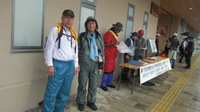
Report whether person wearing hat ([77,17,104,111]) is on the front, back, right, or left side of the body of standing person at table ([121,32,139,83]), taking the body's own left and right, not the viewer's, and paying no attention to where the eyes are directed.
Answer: right

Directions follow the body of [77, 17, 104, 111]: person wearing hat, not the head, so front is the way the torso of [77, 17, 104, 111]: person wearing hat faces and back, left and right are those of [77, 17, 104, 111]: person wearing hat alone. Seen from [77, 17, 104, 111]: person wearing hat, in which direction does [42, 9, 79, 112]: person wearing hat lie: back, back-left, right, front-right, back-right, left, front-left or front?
front-right

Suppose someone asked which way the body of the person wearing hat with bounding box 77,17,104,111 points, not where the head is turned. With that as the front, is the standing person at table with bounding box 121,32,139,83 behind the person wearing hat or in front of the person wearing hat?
behind

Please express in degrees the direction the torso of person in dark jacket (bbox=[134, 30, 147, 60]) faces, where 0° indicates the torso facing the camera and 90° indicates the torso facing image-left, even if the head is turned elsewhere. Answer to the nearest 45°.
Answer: approximately 315°

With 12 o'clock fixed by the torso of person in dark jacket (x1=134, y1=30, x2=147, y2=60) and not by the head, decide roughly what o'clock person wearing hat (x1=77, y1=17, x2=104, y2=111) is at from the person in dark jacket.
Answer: The person wearing hat is roughly at 2 o'clock from the person in dark jacket.

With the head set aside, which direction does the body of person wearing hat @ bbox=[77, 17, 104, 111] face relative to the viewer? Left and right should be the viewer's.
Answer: facing the viewer
